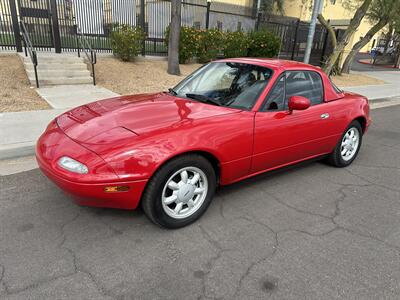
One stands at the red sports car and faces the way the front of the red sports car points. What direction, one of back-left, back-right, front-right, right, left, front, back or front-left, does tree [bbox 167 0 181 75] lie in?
back-right

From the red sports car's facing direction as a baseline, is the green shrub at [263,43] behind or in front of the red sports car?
behind

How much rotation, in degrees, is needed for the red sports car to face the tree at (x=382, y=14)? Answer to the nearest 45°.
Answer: approximately 180°

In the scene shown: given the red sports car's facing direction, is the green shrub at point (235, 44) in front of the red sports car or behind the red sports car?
behind

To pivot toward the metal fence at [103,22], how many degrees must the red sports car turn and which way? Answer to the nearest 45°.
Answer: approximately 135° to its right

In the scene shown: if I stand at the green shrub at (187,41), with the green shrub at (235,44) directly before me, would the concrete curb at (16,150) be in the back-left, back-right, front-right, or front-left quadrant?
back-right

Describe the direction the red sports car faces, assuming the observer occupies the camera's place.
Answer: facing the viewer and to the left of the viewer

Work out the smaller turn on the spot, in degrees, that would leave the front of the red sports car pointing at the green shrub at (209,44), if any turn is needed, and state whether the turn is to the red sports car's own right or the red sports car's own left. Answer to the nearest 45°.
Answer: approximately 135° to the red sports car's own right

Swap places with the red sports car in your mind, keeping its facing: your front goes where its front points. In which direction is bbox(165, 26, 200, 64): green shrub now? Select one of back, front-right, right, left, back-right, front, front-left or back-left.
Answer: back-right

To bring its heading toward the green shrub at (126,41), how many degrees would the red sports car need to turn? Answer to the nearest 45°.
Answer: approximately 135° to its right
